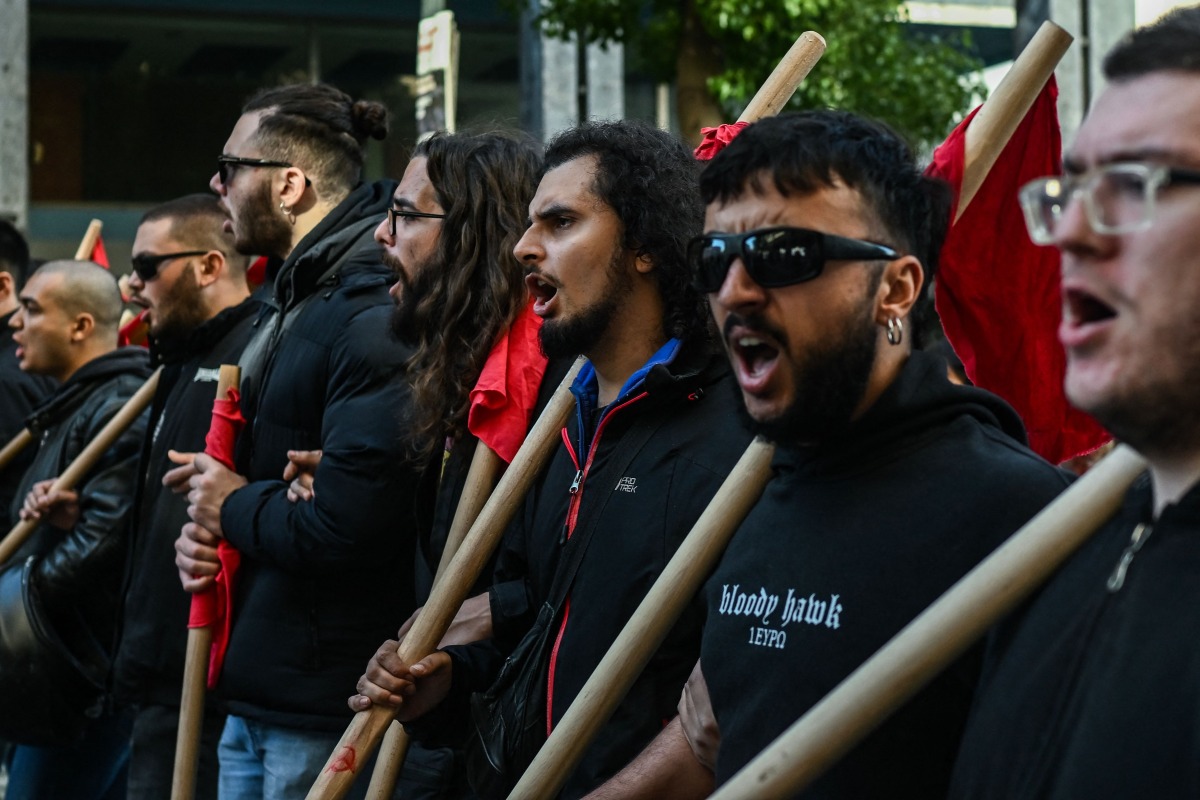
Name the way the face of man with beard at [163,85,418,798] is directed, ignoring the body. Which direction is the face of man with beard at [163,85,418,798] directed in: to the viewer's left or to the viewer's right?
to the viewer's left

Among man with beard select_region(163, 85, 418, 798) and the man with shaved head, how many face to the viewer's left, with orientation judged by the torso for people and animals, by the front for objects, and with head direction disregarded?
2

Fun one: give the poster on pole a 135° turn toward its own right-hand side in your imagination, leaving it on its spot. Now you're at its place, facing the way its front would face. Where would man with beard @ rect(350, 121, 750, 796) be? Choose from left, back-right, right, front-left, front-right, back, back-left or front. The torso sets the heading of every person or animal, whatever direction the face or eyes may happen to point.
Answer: back

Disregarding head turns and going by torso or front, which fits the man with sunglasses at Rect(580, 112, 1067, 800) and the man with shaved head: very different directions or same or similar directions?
same or similar directions

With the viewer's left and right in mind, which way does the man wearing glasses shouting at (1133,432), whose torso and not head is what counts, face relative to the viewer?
facing the viewer and to the left of the viewer

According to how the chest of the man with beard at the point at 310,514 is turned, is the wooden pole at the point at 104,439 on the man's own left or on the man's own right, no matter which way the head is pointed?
on the man's own right

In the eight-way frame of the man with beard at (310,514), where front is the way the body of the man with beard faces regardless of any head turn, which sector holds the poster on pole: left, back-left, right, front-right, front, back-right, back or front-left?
right

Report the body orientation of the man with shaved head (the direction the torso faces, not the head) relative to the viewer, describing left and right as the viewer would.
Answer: facing to the left of the viewer

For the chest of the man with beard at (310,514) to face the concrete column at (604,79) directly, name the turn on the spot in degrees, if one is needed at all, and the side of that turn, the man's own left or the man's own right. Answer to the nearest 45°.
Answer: approximately 90° to the man's own right

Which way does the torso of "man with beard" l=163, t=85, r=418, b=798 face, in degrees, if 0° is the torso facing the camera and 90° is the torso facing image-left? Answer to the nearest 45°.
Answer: approximately 90°
